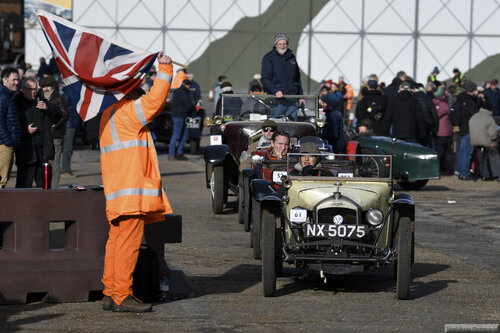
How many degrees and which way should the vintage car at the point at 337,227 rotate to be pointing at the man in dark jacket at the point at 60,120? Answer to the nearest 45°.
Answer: approximately 135° to its right

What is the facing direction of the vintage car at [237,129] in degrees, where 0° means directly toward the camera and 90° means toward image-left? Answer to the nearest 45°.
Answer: approximately 0°

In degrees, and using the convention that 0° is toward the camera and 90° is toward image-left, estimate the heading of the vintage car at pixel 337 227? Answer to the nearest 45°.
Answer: approximately 0°

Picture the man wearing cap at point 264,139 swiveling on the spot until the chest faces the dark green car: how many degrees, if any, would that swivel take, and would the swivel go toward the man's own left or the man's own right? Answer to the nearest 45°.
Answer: approximately 135° to the man's own left
